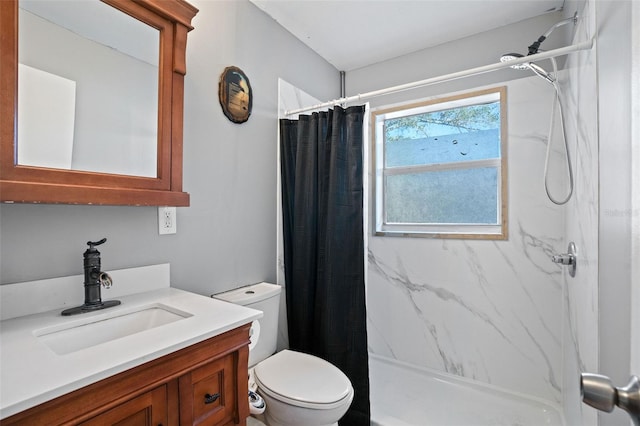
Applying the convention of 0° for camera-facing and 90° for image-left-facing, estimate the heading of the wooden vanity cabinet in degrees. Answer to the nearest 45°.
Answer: approximately 315°

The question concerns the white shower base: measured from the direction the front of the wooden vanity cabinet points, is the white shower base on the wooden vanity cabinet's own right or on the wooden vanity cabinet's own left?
on the wooden vanity cabinet's own left

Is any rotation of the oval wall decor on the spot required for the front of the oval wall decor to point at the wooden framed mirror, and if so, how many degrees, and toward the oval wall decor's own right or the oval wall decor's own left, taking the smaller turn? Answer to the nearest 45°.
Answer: approximately 90° to the oval wall decor's own right
